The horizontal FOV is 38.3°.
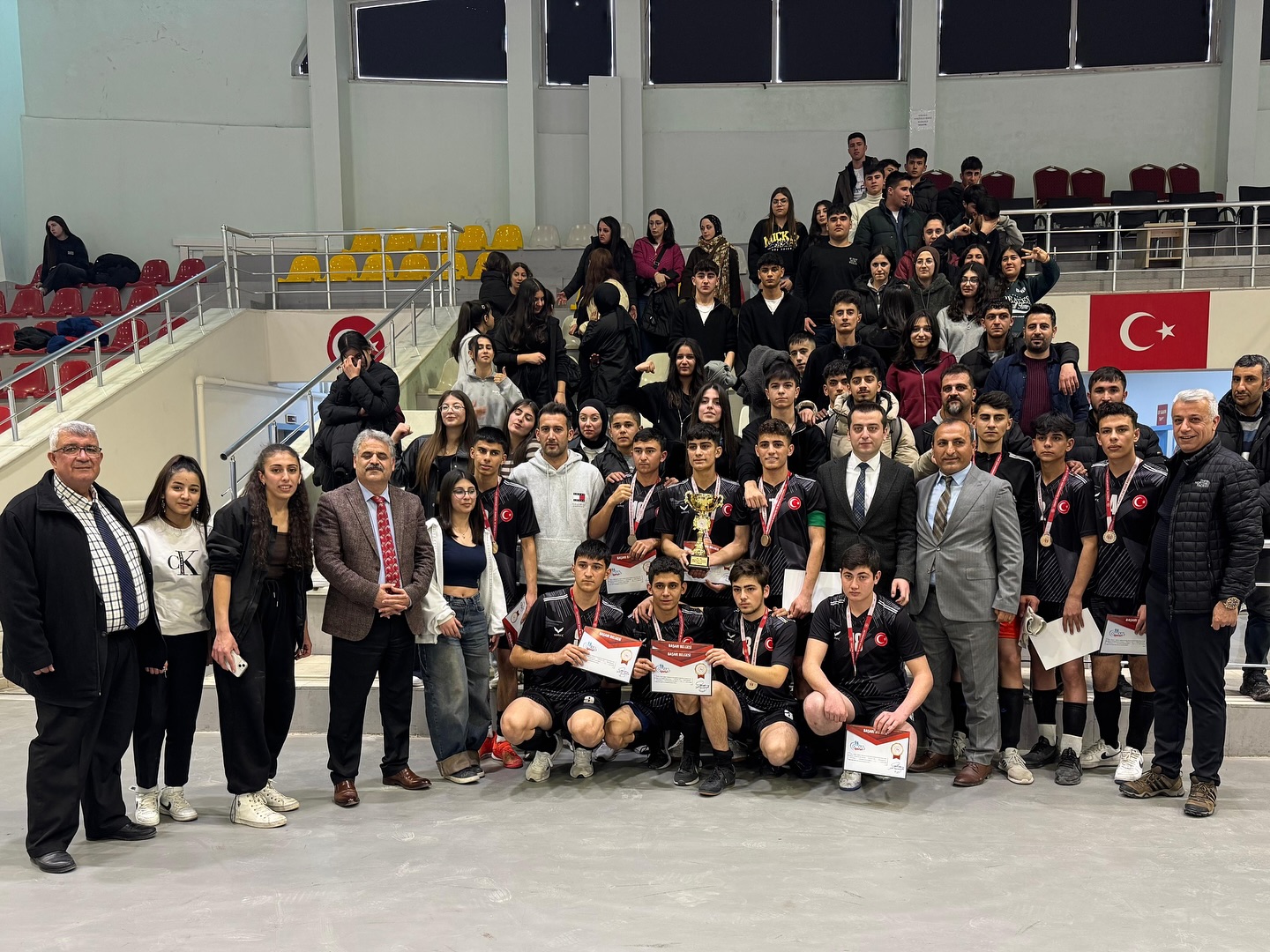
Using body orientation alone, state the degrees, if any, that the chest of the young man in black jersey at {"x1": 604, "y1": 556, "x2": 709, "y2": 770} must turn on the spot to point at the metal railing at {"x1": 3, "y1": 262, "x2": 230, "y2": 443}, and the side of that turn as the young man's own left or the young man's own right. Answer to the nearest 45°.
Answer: approximately 135° to the young man's own right

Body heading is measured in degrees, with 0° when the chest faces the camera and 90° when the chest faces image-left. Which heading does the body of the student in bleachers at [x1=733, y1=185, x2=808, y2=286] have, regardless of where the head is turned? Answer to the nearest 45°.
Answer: approximately 0°

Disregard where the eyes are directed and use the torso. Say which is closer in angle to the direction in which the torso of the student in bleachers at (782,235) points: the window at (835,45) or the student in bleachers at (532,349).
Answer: the student in bleachers

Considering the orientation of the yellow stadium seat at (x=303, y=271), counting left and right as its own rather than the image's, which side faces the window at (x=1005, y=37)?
left

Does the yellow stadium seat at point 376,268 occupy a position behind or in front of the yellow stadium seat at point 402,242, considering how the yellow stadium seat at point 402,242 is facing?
in front

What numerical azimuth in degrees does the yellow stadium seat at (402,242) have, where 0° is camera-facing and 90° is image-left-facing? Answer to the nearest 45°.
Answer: approximately 0°

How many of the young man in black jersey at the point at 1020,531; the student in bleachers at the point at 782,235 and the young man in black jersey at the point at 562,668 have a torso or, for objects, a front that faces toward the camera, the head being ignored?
3
